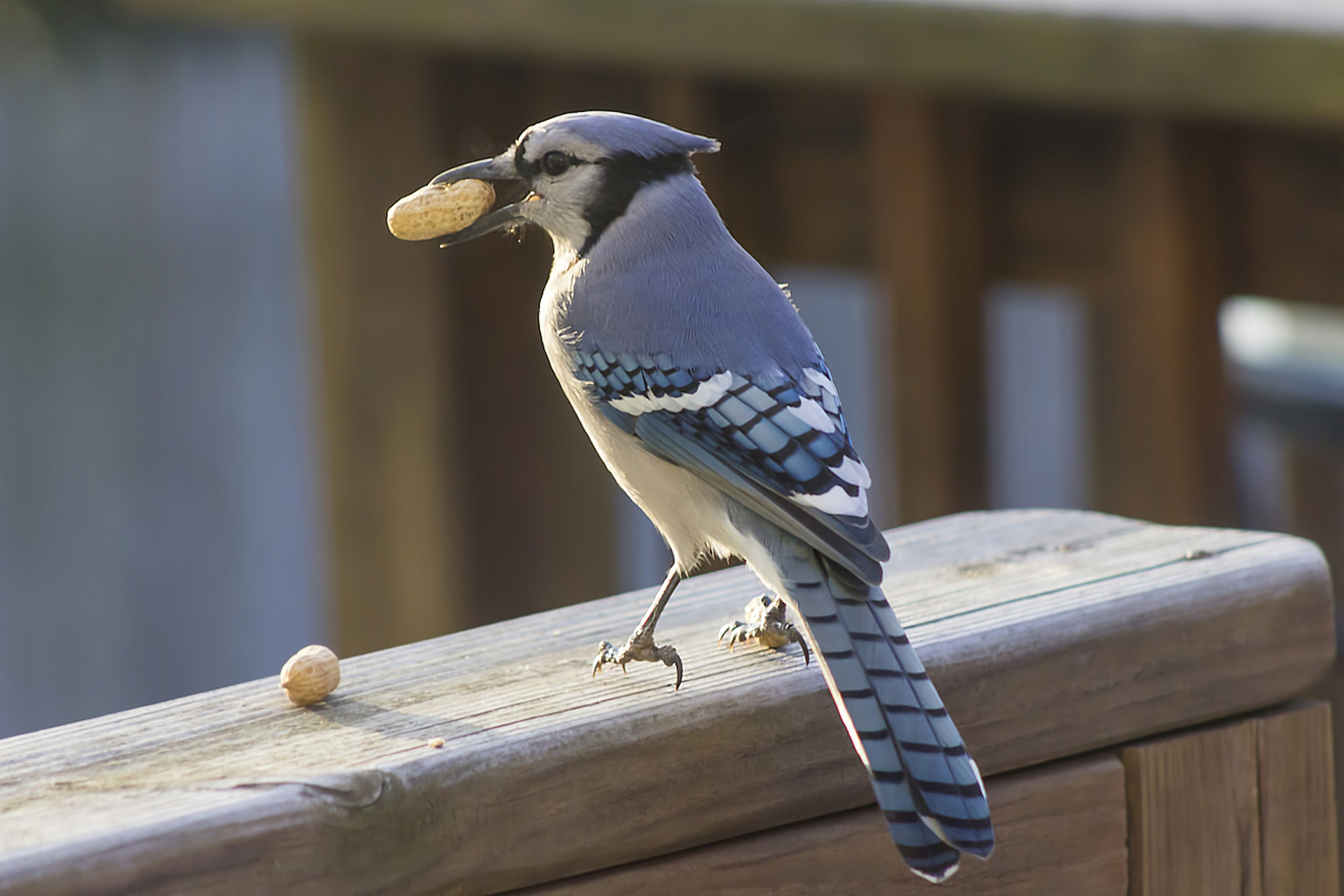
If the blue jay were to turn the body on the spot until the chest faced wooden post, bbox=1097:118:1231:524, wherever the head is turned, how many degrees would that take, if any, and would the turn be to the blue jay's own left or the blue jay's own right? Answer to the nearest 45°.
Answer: approximately 90° to the blue jay's own right

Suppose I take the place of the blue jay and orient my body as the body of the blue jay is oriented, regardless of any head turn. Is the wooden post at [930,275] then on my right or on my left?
on my right

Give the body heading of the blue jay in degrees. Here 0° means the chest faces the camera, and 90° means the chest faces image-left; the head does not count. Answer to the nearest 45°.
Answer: approximately 135°
